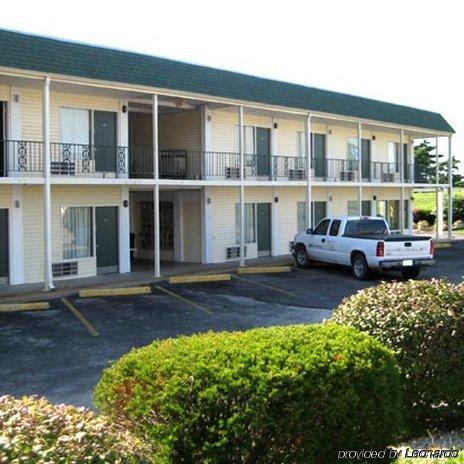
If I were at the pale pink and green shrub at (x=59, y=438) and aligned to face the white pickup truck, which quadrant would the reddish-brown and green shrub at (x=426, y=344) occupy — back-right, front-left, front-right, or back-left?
front-right

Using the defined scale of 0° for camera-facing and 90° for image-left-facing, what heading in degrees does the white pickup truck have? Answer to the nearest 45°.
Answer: approximately 135°

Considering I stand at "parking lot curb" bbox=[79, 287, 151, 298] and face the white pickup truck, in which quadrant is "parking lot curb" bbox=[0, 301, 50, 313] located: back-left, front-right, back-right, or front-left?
back-right

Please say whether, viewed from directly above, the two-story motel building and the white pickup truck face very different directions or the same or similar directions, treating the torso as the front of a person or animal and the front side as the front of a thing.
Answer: very different directions

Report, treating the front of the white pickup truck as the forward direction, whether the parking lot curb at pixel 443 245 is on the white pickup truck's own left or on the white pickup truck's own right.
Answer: on the white pickup truck's own right

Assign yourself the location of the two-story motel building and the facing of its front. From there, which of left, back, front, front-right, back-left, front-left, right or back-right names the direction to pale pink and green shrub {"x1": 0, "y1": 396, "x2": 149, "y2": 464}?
front-right

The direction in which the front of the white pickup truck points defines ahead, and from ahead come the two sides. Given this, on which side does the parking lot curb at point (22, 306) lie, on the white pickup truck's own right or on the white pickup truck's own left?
on the white pickup truck's own left

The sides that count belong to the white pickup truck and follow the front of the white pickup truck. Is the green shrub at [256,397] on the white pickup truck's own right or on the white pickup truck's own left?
on the white pickup truck's own left

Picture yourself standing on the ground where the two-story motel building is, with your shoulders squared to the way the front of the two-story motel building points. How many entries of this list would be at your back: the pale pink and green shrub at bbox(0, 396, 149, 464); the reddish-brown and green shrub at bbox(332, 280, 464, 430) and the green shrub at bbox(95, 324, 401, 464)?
0

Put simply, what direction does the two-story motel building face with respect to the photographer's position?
facing the viewer and to the right of the viewer

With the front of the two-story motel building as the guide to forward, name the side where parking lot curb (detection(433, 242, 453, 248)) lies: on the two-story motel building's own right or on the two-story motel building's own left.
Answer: on the two-story motel building's own left

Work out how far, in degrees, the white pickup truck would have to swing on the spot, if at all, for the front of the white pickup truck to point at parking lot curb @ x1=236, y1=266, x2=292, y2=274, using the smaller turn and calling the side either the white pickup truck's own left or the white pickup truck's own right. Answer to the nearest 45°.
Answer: approximately 45° to the white pickup truck's own left
